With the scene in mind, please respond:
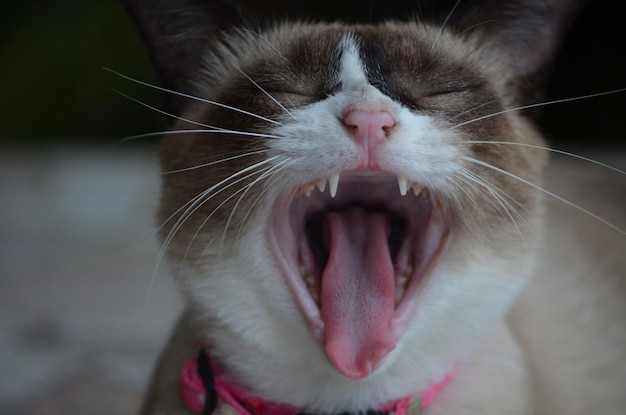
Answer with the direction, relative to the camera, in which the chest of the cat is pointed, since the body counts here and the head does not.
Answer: toward the camera
